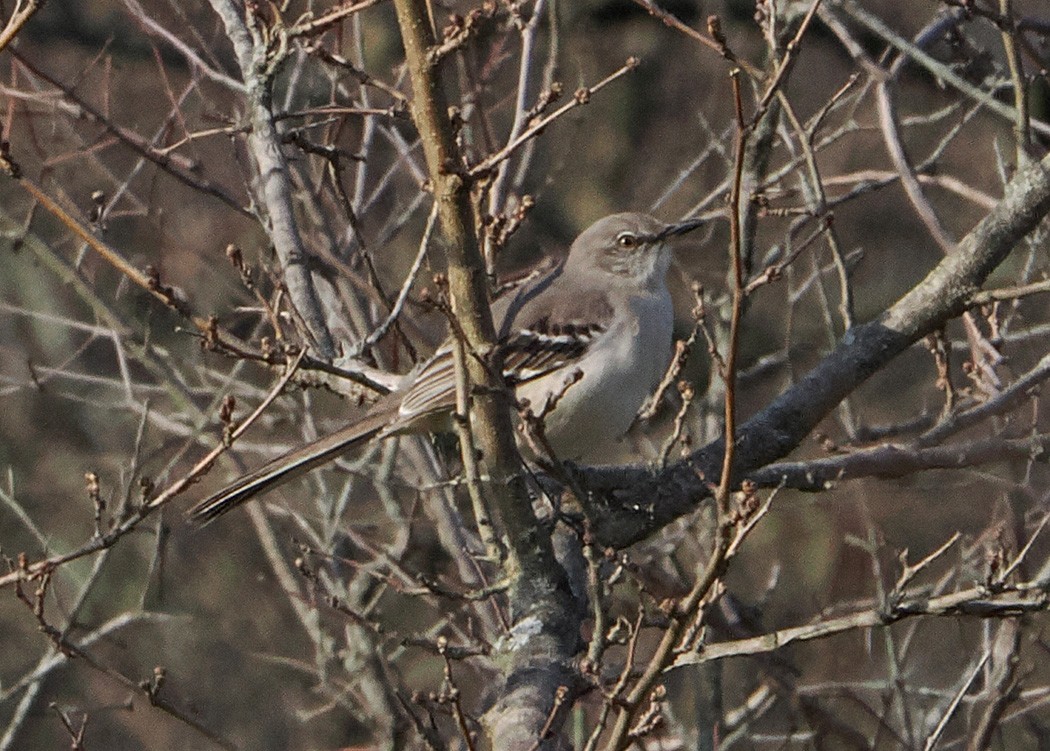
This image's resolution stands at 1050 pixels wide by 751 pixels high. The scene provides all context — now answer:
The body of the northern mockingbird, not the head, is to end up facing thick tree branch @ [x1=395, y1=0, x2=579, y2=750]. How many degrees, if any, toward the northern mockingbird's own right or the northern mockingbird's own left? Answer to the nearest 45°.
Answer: approximately 90° to the northern mockingbird's own right

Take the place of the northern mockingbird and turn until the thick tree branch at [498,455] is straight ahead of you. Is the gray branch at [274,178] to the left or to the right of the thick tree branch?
right

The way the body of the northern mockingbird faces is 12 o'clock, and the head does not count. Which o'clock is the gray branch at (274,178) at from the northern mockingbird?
The gray branch is roughly at 5 o'clock from the northern mockingbird.

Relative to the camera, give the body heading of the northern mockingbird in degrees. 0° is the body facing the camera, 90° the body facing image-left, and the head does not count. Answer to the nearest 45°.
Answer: approximately 270°
